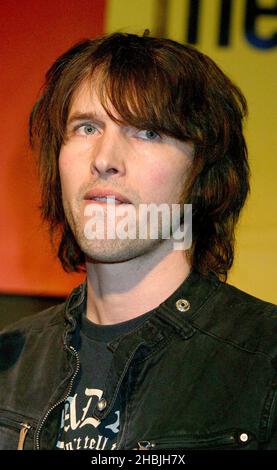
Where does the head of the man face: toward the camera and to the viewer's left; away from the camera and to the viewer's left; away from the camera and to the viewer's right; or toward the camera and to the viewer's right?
toward the camera and to the viewer's left

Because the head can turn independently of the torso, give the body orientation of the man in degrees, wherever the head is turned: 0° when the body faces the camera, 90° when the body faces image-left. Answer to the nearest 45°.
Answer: approximately 45°
